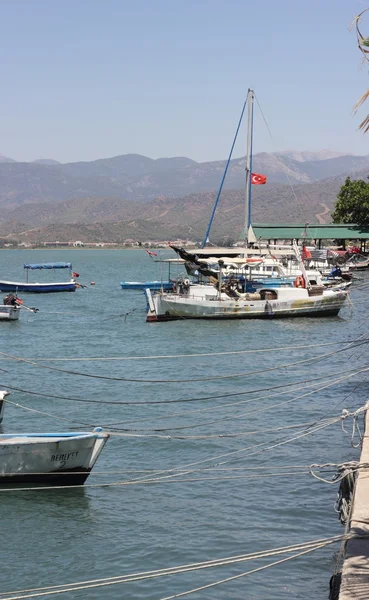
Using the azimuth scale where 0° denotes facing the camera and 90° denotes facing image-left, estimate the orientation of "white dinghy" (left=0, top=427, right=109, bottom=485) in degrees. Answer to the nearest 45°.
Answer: approximately 270°
